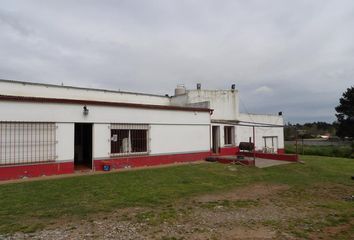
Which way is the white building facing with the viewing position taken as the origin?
facing the viewer and to the right of the viewer
